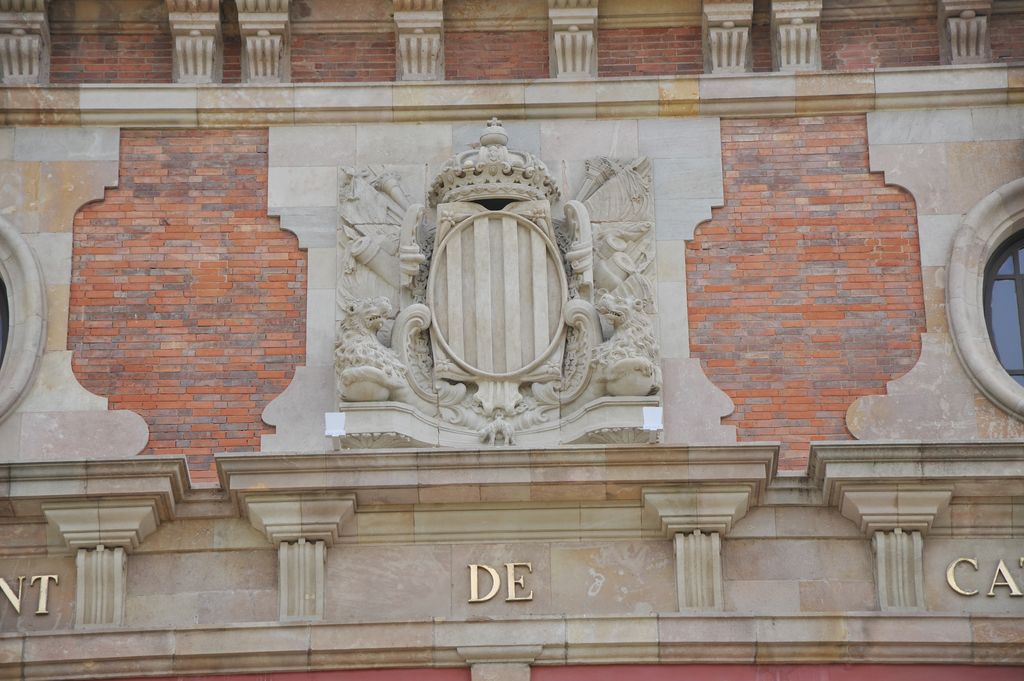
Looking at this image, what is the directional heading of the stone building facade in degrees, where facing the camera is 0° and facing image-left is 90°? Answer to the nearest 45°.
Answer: approximately 0°
